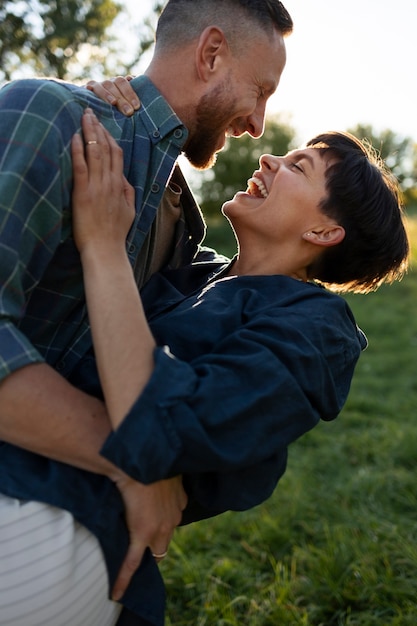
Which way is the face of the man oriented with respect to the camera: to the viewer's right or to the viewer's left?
to the viewer's right

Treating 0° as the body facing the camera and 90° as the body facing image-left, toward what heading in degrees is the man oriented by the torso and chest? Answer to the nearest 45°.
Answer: approximately 270°

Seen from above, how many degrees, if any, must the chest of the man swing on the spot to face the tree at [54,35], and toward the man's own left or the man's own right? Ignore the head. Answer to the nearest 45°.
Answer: approximately 90° to the man's own left

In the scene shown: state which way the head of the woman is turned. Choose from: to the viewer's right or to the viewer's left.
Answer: to the viewer's left
